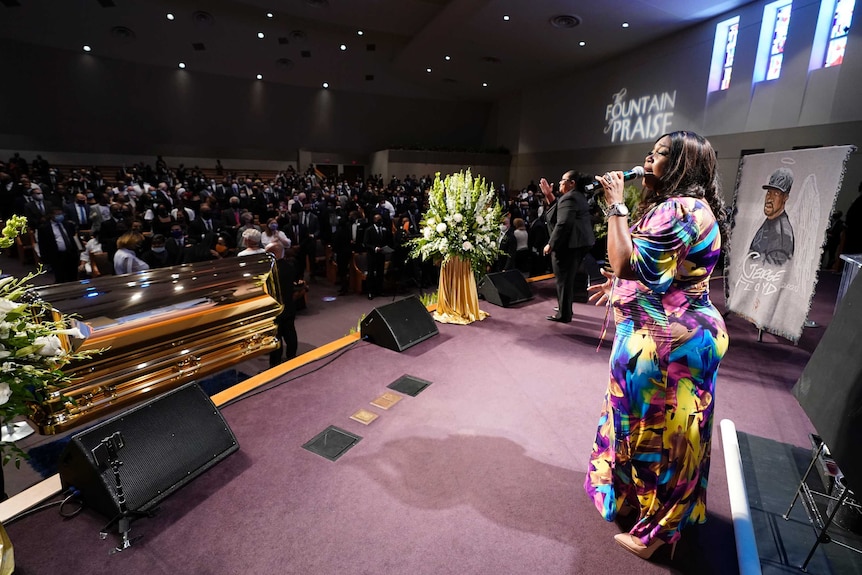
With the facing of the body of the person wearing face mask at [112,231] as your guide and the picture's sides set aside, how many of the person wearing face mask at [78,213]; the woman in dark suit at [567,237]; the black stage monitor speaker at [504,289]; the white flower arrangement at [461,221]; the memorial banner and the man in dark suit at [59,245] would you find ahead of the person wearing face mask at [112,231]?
4

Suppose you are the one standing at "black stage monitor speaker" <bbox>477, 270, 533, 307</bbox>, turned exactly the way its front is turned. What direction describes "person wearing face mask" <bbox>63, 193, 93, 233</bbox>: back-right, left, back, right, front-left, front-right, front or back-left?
back-right

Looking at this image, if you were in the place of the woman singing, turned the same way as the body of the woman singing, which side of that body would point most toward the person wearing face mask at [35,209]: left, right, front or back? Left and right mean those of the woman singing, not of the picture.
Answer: front

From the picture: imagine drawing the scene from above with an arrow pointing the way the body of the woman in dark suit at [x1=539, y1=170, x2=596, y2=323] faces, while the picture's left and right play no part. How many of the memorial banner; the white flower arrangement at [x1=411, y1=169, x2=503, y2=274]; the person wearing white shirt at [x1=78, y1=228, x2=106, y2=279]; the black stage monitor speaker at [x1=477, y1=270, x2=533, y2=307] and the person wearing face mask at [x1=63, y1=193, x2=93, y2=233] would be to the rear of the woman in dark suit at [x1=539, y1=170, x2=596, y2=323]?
1

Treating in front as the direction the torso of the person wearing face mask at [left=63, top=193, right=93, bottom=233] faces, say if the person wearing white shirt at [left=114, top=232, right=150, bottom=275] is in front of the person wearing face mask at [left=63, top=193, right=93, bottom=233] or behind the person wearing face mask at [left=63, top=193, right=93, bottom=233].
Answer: in front

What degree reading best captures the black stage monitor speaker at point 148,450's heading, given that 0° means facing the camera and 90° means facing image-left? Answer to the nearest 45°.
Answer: approximately 315°

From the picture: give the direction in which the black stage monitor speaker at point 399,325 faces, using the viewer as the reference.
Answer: facing the viewer and to the right of the viewer

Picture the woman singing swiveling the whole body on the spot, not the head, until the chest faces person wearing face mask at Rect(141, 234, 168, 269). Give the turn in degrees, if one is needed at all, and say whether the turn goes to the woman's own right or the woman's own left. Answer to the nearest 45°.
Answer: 0° — they already face them

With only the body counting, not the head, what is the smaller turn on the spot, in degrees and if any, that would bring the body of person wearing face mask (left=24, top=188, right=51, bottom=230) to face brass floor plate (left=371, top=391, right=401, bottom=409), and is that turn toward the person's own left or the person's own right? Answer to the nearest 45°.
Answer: approximately 45° to the person's own right

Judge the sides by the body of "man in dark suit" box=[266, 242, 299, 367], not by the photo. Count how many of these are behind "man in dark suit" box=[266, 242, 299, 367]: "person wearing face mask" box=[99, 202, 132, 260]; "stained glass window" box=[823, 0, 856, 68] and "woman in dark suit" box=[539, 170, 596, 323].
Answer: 2

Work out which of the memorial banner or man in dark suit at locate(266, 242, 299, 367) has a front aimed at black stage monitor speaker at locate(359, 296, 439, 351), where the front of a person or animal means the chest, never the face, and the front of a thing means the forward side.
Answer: the memorial banner

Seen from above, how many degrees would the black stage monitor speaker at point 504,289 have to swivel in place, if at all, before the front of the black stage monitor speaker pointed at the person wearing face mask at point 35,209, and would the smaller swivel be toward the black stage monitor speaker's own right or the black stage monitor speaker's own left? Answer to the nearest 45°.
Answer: approximately 135° to the black stage monitor speaker's own right

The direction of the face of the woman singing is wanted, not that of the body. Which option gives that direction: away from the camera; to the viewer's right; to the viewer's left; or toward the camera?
to the viewer's left

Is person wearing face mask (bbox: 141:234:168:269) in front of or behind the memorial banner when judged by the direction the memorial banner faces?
in front

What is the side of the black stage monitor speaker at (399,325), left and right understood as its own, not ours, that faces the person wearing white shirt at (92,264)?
back

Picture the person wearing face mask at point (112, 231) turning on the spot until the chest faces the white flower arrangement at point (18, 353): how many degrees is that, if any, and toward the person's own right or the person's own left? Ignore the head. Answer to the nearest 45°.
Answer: approximately 45° to the person's own right
